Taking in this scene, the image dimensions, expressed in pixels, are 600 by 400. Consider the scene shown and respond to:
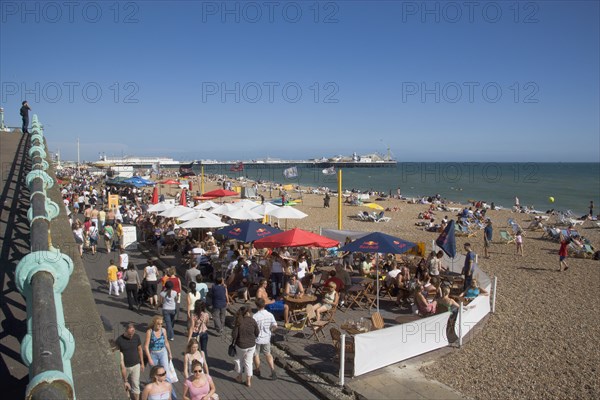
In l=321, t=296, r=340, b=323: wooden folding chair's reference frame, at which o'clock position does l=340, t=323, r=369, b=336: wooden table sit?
The wooden table is roughly at 10 o'clock from the wooden folding chair.

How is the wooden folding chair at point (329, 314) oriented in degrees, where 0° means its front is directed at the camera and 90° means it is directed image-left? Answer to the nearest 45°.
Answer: approximately 45°

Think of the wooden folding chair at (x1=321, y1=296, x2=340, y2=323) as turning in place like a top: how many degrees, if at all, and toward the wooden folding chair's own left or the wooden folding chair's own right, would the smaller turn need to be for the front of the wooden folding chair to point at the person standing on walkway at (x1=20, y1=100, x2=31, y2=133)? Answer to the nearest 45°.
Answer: approximately 90° to the wooden folding chair's own right
